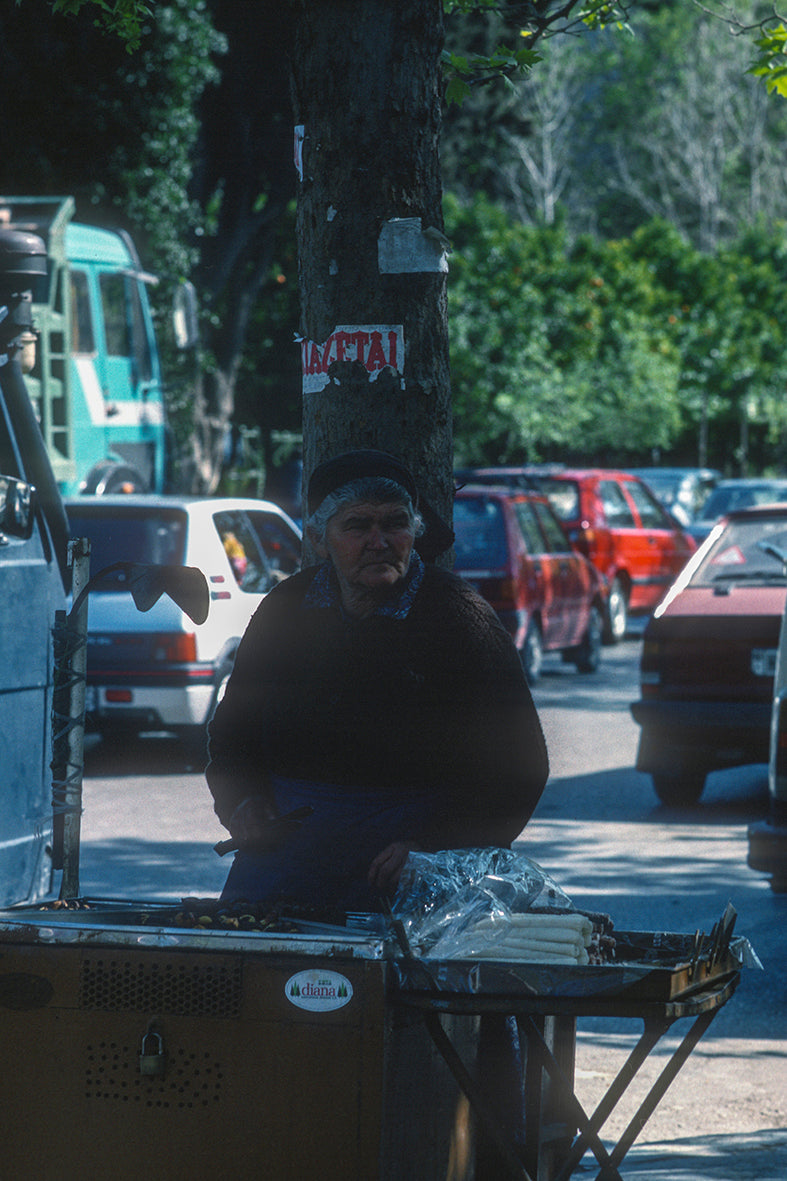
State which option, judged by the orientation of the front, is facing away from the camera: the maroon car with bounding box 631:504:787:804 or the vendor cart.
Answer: the maroon car

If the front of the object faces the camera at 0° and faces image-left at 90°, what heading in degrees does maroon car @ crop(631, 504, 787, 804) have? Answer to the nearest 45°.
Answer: approximately 180°

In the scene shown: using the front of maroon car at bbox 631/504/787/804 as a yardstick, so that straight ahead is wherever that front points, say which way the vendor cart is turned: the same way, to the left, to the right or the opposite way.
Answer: the opposite way

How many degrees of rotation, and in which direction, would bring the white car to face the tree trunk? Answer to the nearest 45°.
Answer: approximately 135° to its right

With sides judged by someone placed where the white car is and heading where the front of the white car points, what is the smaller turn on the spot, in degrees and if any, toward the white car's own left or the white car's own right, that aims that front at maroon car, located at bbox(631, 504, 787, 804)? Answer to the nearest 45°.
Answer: approximately 90° to the white car's own right

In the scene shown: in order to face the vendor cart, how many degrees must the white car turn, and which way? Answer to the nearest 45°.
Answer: approximately 135° to its right

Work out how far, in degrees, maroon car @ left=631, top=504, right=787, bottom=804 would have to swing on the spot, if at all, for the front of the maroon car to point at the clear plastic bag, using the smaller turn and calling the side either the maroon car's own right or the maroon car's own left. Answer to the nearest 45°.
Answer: approximately 180°

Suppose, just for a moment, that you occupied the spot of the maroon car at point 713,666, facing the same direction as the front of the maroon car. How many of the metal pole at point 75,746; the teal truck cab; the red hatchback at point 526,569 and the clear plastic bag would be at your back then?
2

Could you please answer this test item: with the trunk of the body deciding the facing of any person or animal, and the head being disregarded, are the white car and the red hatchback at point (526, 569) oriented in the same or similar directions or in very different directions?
same or similar directions

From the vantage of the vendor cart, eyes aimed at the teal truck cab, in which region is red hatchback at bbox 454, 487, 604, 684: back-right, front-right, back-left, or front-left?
front-right

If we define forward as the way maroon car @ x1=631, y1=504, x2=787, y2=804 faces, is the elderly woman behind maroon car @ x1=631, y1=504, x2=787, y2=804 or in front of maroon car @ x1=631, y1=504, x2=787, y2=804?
behind

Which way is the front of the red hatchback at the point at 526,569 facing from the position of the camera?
facing away from the viewer and to the right of the viewer

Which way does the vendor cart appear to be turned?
toward the camera

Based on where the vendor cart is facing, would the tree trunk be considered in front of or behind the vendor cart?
behind
